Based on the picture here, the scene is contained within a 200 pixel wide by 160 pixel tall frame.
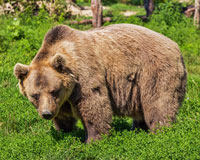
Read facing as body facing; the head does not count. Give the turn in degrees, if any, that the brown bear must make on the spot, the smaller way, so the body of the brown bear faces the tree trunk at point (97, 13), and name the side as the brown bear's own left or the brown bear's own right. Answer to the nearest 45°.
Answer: approximately 135° to the brown bear's own right

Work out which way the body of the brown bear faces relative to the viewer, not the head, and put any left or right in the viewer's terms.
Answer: facing the viewer and to the left of the viewer
